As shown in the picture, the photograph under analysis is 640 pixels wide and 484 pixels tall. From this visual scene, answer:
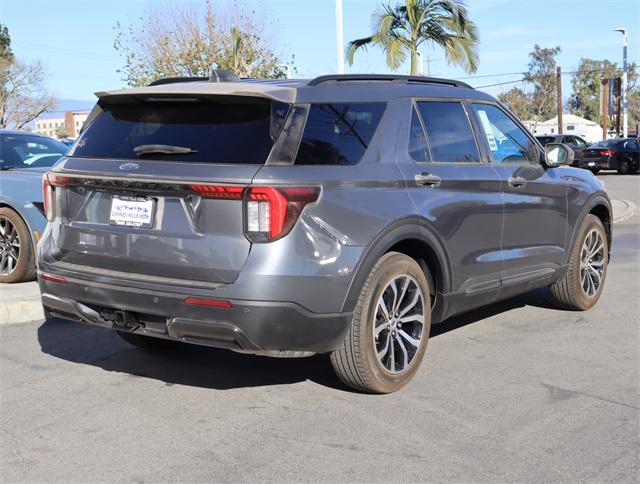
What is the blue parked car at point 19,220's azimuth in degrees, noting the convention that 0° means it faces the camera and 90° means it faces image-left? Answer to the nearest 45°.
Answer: approximately 315°

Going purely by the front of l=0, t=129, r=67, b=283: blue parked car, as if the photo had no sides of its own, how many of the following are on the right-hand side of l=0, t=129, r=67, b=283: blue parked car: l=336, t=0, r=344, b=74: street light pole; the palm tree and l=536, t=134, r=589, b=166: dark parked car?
0

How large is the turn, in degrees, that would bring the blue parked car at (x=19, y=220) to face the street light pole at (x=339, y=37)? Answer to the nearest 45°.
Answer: approximately 90° to its left

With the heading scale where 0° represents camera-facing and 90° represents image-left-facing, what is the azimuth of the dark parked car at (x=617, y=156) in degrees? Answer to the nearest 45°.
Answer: approximately 225°

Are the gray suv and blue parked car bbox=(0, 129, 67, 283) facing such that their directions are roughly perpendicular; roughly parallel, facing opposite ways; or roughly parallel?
roughly perpendicular

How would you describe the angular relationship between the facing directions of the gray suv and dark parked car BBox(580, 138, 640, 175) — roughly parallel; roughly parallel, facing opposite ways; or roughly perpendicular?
roughly parallel

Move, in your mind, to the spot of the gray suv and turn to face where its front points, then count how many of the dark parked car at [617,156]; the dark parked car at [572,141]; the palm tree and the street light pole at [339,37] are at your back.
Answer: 0

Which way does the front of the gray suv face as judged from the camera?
facing away from the viewer and to the right of the viewer

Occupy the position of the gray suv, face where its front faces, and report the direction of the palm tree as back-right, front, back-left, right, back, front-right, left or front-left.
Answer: front-left

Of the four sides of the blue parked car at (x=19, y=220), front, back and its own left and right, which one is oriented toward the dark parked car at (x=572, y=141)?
left

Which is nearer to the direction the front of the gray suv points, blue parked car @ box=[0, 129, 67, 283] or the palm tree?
the palm tree

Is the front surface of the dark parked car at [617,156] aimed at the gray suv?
no

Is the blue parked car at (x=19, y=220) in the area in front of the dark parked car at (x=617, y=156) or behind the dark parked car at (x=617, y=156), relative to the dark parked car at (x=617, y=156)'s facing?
behind

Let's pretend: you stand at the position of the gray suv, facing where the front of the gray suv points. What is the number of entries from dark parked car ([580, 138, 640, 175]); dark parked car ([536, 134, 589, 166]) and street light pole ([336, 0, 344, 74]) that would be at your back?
0

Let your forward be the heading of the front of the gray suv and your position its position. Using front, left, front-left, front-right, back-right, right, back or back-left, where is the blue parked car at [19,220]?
left

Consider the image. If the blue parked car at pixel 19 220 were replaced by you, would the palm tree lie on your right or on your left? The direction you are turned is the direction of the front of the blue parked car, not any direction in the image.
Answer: on your left
